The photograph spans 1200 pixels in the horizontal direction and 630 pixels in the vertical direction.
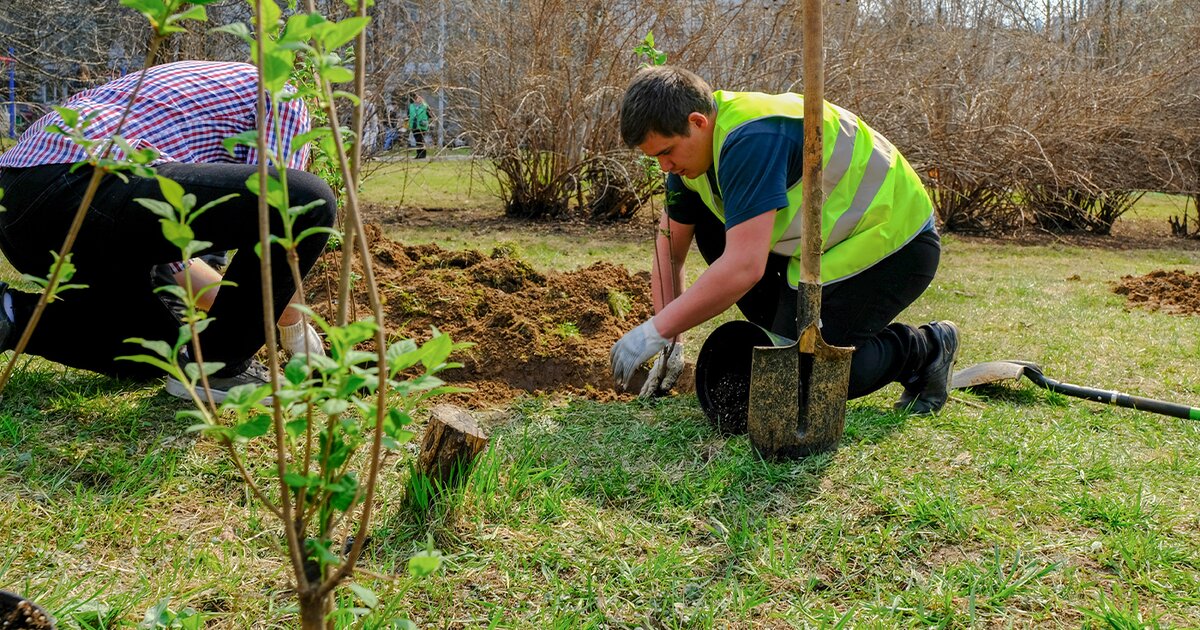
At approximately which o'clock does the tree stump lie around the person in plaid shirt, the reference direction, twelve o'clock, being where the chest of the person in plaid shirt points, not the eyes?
The tree stump is roughly at 2 o'clock from the person in plaid shirt.

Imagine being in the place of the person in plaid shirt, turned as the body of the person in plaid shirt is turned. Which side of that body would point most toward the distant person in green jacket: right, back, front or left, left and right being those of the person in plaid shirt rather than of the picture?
left

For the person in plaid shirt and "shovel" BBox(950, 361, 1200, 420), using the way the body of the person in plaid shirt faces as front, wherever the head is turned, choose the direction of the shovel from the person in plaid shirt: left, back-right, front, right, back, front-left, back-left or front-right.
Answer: front

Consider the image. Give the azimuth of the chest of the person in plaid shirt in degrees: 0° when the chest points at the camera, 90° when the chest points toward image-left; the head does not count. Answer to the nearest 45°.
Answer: approximately 270°

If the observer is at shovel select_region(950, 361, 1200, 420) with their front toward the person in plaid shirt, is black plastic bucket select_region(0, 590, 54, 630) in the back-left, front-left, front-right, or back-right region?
front-left

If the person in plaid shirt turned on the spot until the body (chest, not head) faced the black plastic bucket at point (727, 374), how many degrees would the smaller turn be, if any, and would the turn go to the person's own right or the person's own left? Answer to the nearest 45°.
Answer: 0° — they already face it

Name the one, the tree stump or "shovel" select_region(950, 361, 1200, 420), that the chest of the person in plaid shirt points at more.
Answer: the shovel

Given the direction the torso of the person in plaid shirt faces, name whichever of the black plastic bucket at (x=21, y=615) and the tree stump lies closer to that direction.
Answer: the tree stump

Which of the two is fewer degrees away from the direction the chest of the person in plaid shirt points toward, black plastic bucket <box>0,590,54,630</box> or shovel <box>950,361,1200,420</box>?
the shovel

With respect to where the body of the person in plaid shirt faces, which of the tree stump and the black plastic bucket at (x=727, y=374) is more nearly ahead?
the black plastic bucket

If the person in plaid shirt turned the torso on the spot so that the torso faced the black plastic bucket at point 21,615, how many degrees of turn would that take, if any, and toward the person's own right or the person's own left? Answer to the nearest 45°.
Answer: approximately 90° to the person's own right

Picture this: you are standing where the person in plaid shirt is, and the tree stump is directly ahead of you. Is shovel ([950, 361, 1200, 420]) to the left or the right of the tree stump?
left
